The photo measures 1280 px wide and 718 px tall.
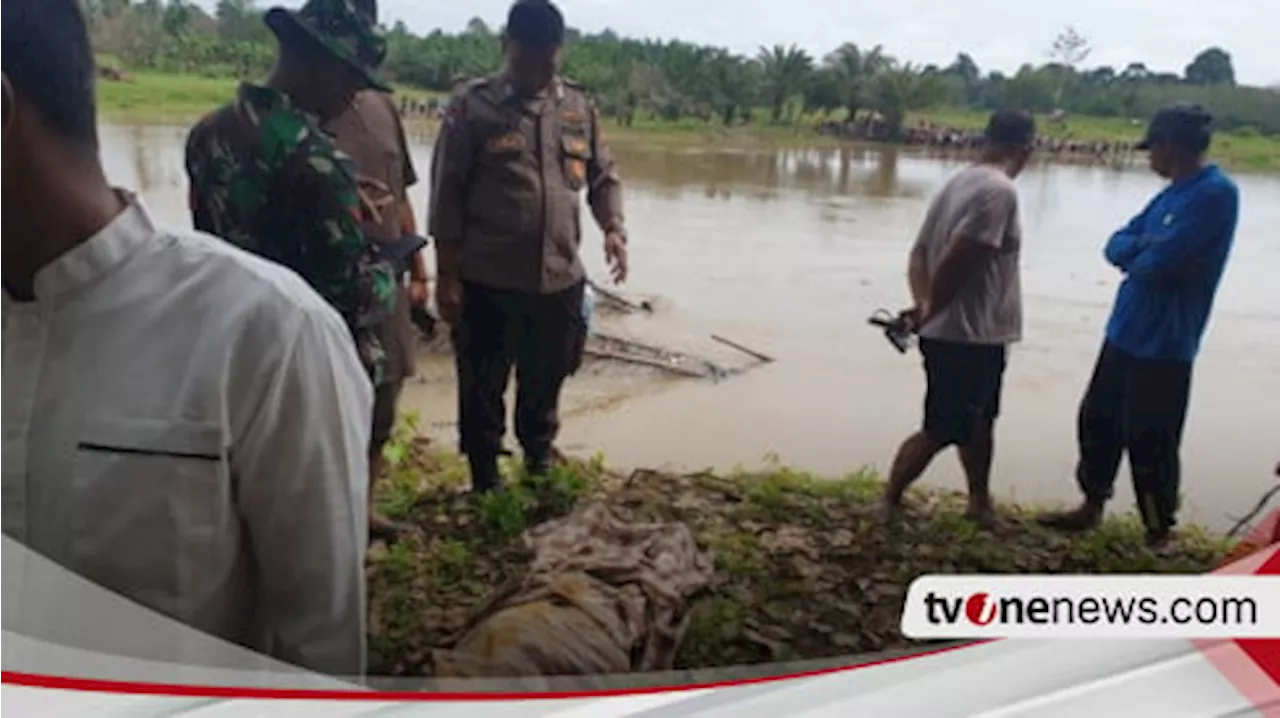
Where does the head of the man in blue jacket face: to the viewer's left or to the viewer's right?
to the viewer's left

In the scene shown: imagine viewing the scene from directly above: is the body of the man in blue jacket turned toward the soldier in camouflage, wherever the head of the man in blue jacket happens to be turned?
yes

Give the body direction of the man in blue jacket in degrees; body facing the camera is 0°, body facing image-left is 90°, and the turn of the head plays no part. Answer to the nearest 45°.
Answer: approximately 45°

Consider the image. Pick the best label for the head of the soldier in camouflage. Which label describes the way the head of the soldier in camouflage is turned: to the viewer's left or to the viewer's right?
to the viewer's right
